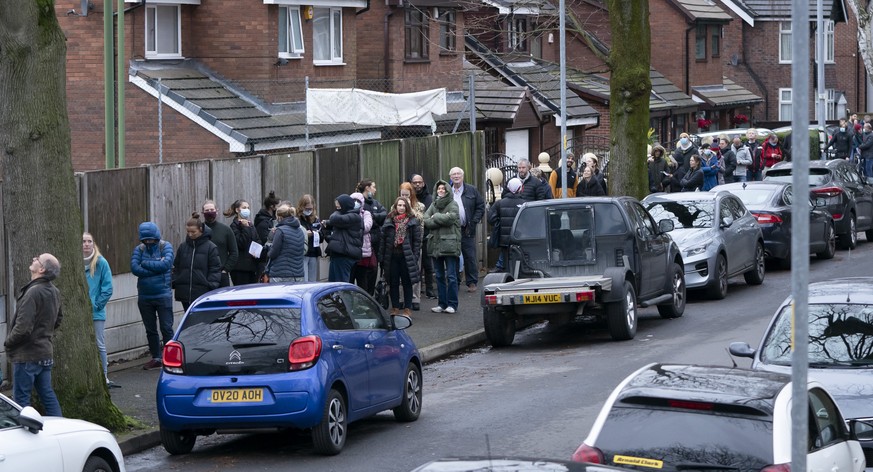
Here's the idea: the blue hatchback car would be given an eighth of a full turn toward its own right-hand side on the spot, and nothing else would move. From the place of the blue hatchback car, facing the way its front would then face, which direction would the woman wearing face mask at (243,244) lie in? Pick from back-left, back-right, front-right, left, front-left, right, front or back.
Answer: left

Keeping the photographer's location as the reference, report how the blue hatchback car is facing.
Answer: facing away from the viewer and to the right of the viewer

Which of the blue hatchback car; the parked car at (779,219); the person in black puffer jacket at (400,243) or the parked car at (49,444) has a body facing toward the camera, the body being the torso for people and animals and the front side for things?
the person in black puffer jacket

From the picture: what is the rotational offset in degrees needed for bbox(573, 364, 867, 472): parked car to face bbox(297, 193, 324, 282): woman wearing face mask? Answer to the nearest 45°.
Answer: approximately 90° to its left

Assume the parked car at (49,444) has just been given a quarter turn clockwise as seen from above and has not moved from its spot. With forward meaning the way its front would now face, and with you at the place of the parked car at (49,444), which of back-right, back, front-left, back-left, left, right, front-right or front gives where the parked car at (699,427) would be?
front

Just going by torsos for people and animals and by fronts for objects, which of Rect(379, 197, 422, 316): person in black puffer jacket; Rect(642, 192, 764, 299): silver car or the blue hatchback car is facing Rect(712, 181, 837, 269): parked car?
the blue hatchback car

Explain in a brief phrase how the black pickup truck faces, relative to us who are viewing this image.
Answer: facing away from the viewer and to the right of the viewer

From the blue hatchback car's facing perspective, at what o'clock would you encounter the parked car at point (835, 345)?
The parked car is roughly at 2 o'clock from the blue hatchback car.

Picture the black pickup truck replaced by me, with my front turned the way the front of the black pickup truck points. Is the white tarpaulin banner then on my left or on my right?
on my left
